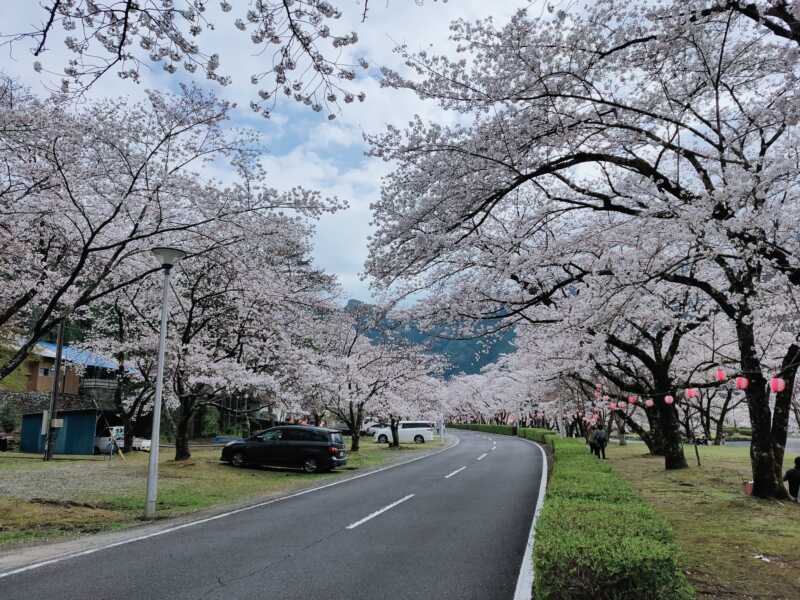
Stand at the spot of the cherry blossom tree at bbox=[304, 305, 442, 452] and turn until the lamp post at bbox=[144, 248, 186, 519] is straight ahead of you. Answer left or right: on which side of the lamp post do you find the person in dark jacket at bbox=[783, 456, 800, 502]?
left

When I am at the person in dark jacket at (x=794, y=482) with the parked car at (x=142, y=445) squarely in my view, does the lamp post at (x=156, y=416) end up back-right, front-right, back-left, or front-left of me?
front-left

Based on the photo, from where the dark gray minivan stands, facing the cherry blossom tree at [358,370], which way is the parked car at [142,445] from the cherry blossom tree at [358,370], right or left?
left

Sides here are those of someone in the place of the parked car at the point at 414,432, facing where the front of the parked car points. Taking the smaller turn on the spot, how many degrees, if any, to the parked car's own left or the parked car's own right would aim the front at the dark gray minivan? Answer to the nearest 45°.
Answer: approximately 90° to the parked car's own left

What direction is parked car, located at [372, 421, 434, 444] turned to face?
to the viewer's left

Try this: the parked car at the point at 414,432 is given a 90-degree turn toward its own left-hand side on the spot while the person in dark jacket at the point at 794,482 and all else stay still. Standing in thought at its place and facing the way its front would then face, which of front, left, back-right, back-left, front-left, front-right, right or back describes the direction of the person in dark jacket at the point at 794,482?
front

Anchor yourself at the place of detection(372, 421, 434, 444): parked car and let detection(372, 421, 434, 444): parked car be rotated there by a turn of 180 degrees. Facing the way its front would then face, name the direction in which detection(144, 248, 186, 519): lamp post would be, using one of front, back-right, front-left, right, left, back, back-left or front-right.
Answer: right

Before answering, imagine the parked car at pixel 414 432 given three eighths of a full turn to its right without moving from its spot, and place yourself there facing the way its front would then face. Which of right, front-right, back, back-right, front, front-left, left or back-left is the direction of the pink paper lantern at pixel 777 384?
back-right
